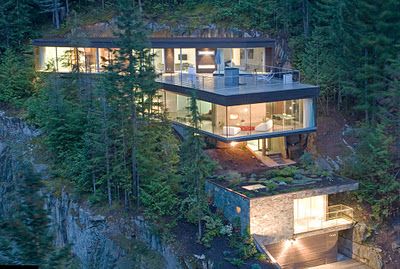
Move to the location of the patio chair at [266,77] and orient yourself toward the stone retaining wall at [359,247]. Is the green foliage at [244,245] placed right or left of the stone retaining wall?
right

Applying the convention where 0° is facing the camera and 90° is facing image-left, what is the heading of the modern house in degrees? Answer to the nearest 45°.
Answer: approximately 0°

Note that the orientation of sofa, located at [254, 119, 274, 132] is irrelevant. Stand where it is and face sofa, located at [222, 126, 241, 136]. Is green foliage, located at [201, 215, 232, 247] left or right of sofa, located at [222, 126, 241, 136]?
left

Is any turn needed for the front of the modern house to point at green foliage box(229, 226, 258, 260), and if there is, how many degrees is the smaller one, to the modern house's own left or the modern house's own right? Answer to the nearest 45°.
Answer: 0° — it already faces it

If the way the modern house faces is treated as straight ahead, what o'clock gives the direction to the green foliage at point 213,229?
The green foliage is roughly at 1 o'clock from the modern house.
